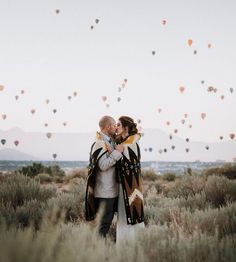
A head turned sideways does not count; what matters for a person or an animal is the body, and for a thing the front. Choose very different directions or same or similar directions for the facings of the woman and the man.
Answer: very different directions

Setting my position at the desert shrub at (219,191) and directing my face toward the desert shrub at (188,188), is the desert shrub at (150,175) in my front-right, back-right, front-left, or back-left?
front-right

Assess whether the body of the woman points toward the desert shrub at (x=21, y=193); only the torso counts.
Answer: no

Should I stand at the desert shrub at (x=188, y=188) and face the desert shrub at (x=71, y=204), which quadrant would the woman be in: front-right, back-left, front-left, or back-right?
front-left

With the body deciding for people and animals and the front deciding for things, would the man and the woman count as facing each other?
yes

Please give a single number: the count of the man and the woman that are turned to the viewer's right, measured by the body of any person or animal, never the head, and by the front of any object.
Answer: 1

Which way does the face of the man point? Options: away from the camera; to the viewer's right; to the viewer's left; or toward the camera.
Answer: to the viewer's right

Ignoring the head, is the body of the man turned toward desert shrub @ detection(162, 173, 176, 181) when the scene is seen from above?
no

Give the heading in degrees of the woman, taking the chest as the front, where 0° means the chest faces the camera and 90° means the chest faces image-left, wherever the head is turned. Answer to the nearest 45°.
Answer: approximately 90°

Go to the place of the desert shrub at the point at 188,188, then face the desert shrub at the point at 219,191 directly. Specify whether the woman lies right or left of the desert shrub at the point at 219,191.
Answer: right

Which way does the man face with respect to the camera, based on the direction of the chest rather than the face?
to the viewer's right

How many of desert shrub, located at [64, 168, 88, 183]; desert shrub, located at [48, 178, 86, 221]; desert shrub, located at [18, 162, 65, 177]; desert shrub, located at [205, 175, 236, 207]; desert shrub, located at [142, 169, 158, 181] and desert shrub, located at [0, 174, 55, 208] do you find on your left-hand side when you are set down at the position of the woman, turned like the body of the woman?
0
